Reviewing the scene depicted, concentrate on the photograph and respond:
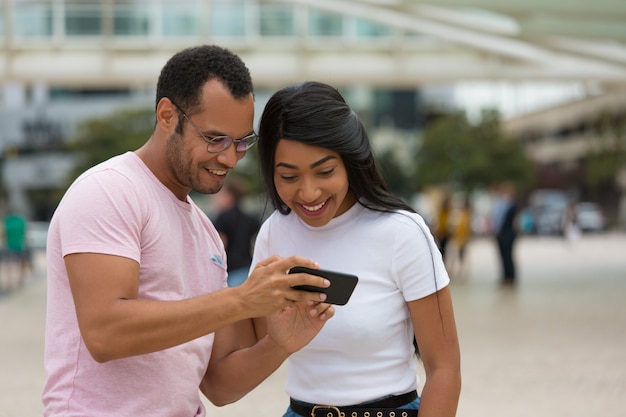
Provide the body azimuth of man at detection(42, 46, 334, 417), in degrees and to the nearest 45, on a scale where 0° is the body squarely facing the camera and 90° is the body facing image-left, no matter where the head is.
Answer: approximately 315°

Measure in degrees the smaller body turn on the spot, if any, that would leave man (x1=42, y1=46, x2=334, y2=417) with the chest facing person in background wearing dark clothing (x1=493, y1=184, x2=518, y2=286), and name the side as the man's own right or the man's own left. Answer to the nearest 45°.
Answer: approximately 135° to the man's own left

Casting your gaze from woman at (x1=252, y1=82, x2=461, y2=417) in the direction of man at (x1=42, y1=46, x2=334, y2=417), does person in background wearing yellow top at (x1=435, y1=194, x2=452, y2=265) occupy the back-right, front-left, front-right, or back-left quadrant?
back-right

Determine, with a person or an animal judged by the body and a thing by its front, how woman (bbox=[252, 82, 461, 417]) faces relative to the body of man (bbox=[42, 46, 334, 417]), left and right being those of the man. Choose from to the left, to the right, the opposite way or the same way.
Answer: to the right

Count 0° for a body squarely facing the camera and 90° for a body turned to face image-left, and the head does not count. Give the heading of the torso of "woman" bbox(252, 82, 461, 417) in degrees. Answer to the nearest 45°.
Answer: approximately 45°

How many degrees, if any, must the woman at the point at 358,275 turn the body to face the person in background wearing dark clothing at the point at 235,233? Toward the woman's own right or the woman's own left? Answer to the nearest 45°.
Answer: approximately 135° to the woman's own right

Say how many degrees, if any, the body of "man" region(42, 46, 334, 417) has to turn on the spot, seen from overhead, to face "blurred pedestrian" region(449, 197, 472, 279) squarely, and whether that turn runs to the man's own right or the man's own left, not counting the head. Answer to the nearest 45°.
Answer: approximately 135° to the man's own left

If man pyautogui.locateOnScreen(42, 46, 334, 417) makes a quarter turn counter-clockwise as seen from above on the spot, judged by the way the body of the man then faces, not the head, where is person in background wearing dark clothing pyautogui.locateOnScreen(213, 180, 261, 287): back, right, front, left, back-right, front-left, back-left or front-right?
front-left

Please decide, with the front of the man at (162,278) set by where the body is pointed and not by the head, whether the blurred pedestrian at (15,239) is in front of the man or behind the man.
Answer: behind

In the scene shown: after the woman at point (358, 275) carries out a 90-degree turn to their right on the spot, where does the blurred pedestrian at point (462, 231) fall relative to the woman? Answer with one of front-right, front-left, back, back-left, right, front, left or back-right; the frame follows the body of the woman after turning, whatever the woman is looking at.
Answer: front-right
